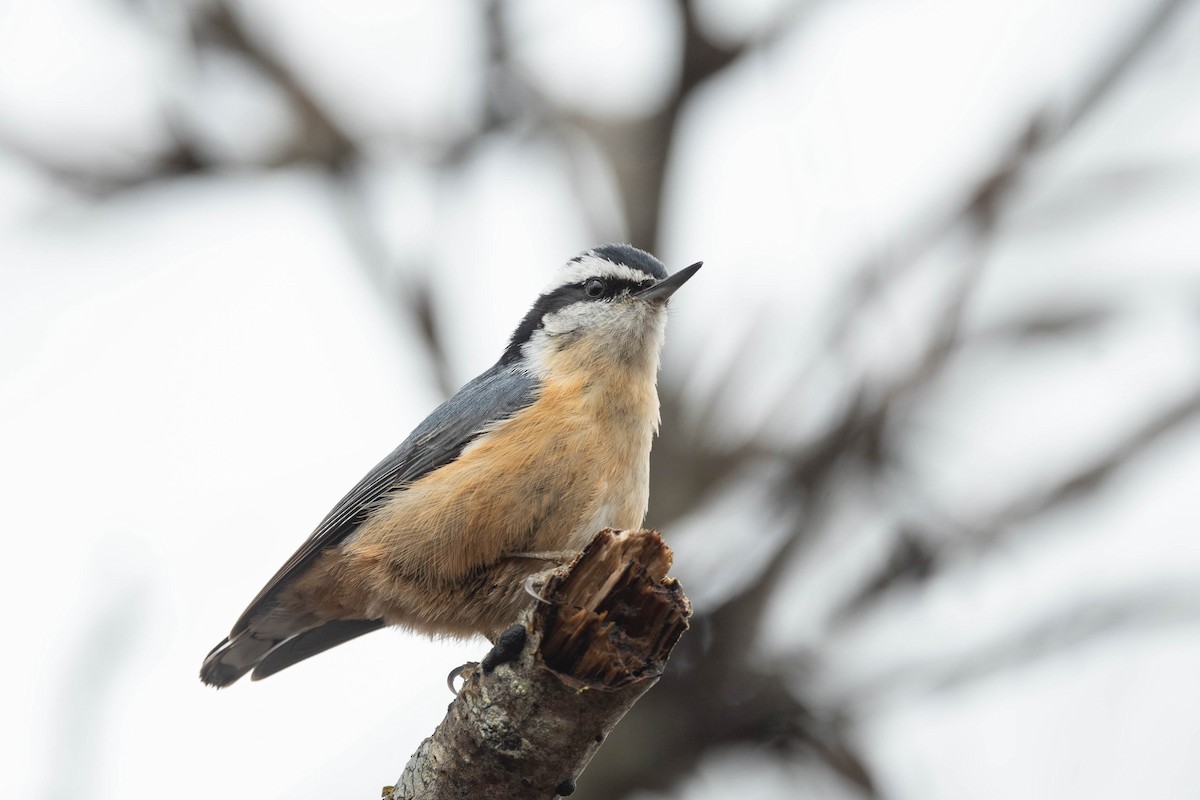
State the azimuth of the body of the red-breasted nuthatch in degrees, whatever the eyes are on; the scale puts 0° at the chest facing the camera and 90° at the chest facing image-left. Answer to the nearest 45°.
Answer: approximately 270°
